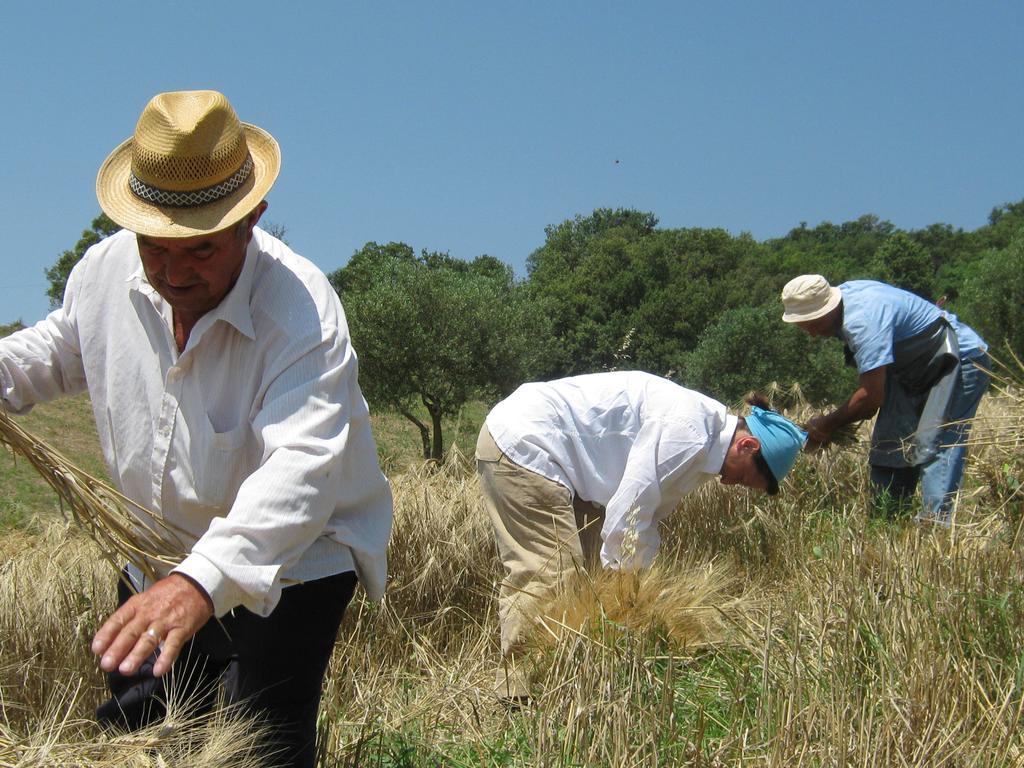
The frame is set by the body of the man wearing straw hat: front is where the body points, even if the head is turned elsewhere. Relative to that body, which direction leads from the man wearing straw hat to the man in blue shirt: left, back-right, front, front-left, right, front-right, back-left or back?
back

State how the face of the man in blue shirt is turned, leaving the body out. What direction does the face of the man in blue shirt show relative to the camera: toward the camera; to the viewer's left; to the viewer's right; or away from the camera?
to the viewer's left

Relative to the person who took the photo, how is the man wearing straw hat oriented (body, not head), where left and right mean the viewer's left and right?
facing the viewer and to the left of the viewer

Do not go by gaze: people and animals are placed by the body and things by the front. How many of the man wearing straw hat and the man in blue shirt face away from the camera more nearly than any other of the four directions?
0

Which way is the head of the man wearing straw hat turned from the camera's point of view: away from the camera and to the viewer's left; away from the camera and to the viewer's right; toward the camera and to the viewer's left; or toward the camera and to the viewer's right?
toward the camera and to the viewer's left

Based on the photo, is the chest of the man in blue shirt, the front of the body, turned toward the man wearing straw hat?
no

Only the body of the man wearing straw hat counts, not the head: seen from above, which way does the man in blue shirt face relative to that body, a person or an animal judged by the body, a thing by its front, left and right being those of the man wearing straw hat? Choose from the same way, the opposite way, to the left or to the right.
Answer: to the right

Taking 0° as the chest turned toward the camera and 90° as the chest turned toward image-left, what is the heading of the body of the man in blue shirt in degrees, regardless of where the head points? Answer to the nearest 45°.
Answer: approximately 90°
